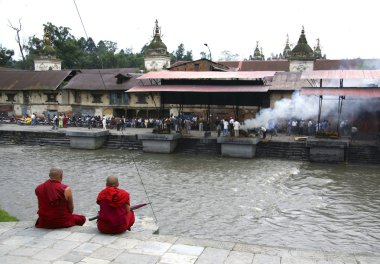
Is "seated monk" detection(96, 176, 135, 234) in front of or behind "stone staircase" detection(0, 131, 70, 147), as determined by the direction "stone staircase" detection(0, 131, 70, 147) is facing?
in front

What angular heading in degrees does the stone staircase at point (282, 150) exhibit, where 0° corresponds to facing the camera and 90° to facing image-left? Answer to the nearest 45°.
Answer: approximately 0°

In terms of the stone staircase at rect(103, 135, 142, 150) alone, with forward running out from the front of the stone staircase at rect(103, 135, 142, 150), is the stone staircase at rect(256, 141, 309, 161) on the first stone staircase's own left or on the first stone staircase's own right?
on the first stone staircase's own left

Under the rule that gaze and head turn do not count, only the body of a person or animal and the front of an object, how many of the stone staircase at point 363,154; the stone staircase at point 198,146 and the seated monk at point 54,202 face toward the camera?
2

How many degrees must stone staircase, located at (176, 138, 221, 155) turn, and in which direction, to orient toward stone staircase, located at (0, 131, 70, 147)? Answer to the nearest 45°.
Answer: approximately 90° to its right

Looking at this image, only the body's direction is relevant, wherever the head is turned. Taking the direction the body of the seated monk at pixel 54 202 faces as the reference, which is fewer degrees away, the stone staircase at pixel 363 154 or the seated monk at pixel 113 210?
the stone staircase

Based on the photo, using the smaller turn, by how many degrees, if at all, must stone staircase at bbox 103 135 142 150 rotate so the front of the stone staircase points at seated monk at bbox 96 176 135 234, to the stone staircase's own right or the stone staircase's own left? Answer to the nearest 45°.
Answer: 0° — it already faces them

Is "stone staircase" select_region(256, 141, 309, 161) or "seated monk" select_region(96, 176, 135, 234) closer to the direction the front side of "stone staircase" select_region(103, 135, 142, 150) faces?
the seated monk

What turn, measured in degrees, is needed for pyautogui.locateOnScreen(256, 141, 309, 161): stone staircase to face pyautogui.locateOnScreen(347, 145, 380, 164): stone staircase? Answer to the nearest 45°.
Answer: approximately 90° to its left

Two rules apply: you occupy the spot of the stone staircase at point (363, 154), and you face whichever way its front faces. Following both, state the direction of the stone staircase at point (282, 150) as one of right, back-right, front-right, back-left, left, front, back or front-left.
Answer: right

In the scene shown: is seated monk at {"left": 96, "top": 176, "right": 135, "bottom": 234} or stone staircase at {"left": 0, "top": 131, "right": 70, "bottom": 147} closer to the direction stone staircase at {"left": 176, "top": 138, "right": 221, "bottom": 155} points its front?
the seated monk

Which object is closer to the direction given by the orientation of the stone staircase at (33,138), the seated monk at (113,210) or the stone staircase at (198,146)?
the seated monk
